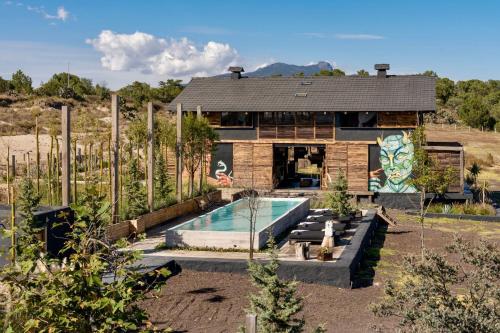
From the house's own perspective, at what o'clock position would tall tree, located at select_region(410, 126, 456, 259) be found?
The tall tree is roughly at 11 o'clock from the house.

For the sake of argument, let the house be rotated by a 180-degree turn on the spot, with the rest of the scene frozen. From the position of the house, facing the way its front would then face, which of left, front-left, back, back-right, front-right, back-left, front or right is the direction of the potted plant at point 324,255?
back

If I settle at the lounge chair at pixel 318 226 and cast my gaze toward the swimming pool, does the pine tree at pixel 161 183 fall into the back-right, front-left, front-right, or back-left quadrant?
front-right

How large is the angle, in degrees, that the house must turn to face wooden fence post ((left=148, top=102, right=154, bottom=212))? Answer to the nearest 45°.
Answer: approximately 45° to its right

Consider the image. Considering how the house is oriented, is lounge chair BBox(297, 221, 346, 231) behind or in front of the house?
in front

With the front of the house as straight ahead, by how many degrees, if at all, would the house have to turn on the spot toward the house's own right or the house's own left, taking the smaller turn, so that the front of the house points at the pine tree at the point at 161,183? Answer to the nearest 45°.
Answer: approximately 45° to the house's own right

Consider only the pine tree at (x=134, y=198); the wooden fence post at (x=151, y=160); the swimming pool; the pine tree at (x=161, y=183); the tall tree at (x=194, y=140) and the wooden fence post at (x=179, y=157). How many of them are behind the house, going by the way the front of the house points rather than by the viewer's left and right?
0

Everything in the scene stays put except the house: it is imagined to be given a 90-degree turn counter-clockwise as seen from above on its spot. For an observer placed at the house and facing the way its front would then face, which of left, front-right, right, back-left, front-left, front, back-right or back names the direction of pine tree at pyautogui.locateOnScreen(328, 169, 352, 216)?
right

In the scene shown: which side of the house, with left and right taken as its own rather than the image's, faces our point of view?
front

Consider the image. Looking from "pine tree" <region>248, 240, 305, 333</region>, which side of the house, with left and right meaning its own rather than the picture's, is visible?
front

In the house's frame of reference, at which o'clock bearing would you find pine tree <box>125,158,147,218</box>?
The pine tree is roughly at 1 o'clock from the house.

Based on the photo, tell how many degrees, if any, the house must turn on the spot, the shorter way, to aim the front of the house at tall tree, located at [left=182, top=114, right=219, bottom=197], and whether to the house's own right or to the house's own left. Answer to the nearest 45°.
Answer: approximately 45° to the house's own right

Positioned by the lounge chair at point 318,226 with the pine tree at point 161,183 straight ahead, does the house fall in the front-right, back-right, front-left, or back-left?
front-right
